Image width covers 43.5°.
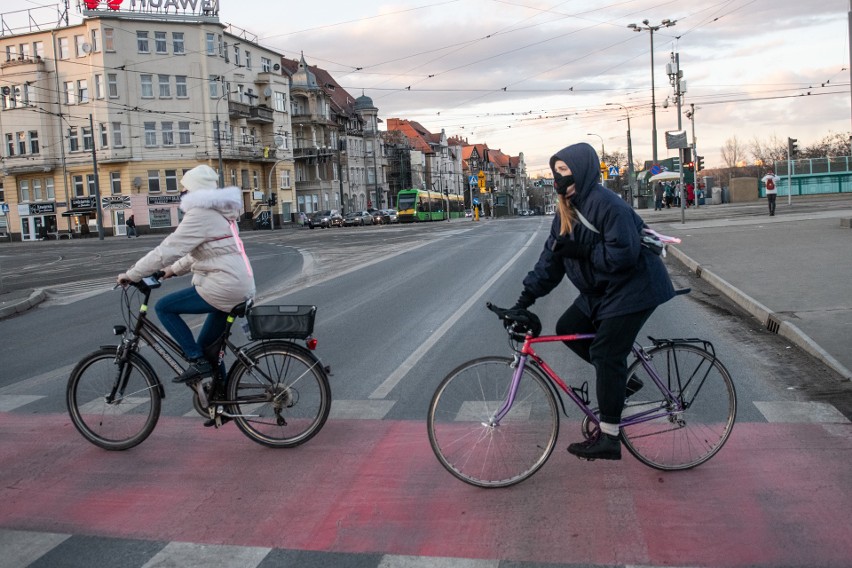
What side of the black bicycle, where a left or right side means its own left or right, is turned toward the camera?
left

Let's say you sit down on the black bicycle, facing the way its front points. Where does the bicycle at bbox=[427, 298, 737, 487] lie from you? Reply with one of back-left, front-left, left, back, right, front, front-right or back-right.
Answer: back-left

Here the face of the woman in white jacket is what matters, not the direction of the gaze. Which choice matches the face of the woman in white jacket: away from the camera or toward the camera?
away from the camera

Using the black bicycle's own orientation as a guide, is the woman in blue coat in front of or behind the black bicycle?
behind

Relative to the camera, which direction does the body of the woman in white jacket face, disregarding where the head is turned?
to the viewer's left

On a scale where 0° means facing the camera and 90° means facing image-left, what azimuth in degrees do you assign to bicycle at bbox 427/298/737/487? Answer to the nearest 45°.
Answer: approximately 90°

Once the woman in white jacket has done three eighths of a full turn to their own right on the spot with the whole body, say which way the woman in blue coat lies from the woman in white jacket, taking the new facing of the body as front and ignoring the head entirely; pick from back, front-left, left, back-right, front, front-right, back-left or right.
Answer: right
